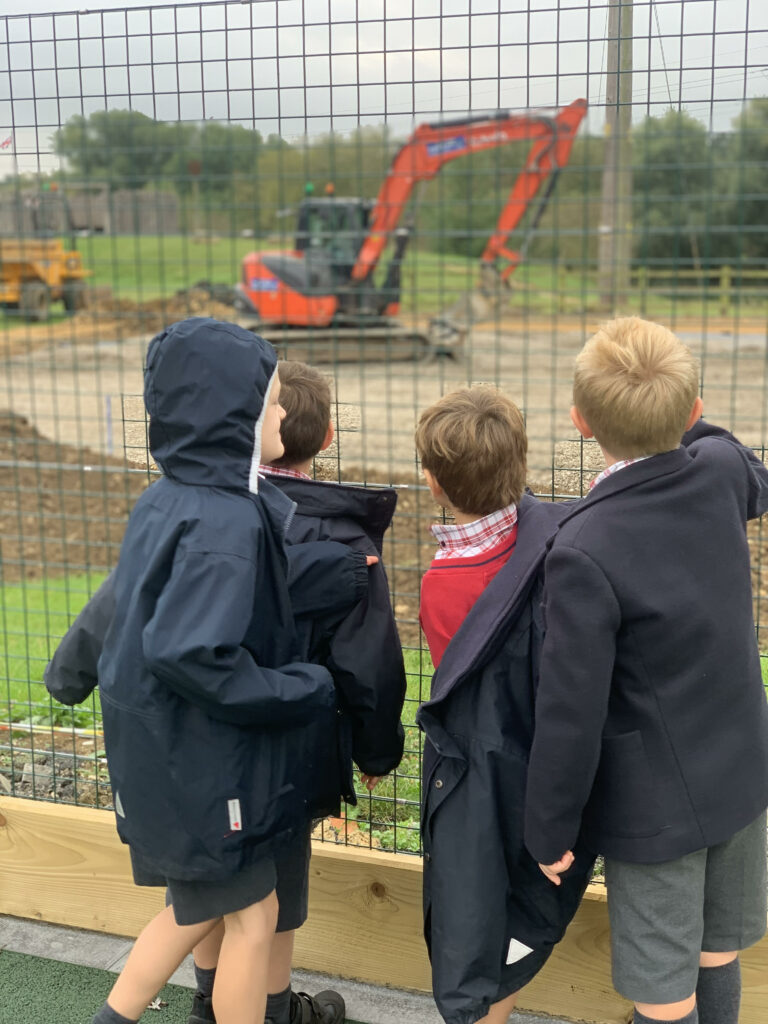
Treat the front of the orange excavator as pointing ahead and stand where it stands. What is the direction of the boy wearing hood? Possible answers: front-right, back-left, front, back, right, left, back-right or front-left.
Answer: right

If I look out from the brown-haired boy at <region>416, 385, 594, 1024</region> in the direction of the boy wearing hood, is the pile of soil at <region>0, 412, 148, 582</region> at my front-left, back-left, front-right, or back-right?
front-right

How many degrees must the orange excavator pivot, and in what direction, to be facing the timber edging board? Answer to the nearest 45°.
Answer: approximately 90° to its right

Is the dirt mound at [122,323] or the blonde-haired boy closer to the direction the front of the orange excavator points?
the blonde-haired boy

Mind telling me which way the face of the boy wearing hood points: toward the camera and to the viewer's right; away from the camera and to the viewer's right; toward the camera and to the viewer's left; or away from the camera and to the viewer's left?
away from the camera and to the viewer's right

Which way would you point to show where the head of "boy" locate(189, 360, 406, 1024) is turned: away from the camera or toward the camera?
away from the camera

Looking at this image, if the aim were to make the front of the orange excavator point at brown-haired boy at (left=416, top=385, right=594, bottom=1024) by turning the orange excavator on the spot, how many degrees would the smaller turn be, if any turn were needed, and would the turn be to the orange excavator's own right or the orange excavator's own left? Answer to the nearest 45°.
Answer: approximately 90° to the orange excavator's own right

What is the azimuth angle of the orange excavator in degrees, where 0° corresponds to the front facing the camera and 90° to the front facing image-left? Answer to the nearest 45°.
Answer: approximately 270°

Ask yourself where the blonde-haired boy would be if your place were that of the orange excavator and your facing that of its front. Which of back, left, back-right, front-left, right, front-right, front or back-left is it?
right

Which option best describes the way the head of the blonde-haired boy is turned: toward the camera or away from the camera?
away from the camera

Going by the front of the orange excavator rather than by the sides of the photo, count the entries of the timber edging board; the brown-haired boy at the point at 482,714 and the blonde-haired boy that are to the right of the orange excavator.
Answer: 3

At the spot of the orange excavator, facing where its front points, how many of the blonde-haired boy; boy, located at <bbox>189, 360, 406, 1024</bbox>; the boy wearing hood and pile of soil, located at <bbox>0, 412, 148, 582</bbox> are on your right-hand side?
4

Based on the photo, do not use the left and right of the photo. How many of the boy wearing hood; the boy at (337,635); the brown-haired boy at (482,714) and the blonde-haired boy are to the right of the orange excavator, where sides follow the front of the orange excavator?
4

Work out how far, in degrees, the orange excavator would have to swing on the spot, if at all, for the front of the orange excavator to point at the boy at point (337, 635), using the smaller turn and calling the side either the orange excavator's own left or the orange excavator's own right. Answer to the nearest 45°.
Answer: approximately 90° to the orange excavator's own right
